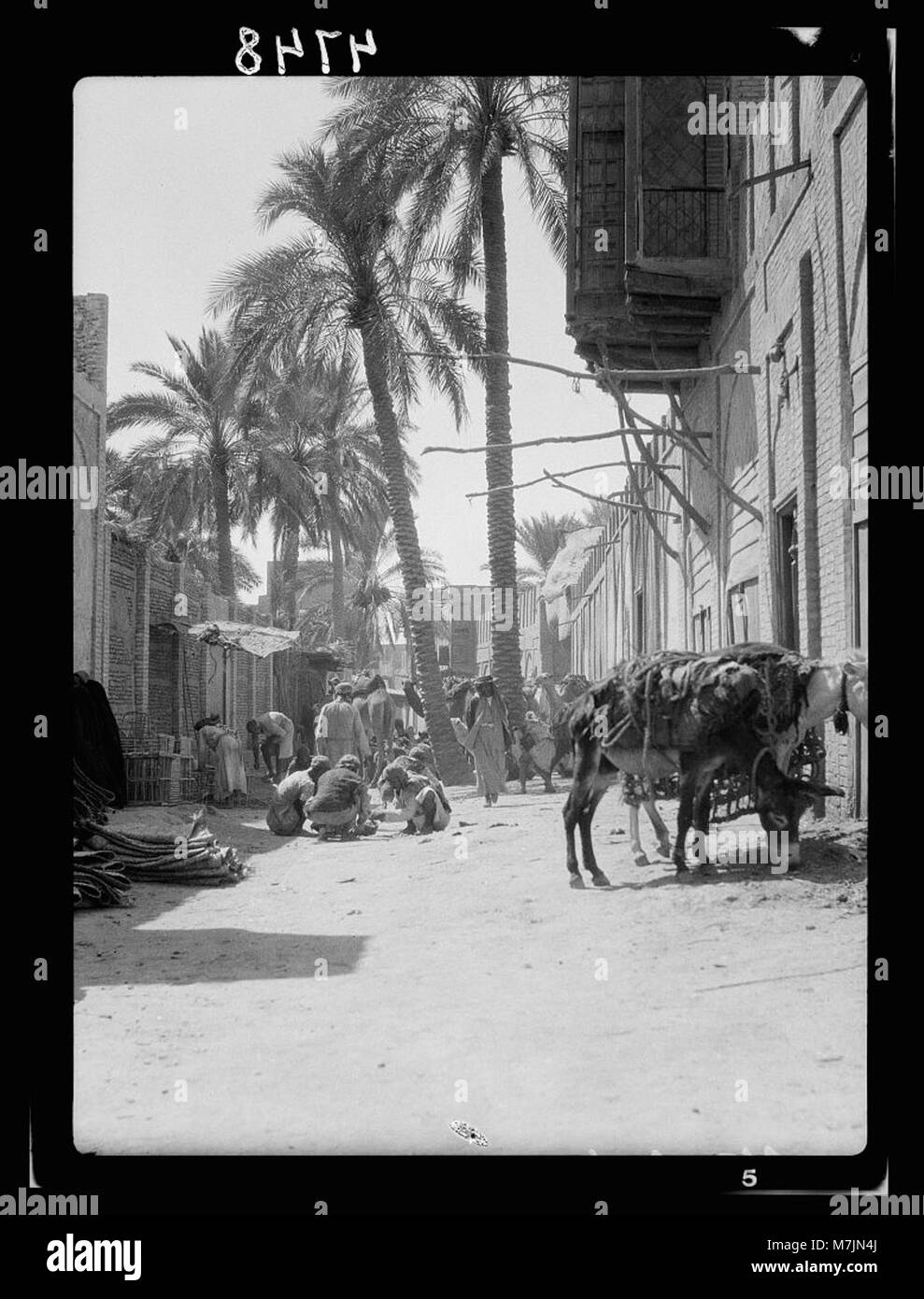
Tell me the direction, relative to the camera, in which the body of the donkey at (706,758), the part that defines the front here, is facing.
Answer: to the viewer's right

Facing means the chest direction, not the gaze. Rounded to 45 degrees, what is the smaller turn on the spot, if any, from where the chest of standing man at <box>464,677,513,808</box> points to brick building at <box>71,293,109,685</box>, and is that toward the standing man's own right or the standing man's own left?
approximately 90° to the standing man's own right

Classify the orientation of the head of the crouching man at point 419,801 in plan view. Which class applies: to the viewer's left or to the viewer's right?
to the viewer's left

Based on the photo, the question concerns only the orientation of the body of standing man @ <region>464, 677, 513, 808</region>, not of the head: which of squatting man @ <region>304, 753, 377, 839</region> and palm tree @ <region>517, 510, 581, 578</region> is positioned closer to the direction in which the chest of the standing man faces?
the squatting man

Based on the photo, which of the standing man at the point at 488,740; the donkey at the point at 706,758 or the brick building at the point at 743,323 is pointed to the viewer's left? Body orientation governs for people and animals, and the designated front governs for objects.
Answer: the brick building

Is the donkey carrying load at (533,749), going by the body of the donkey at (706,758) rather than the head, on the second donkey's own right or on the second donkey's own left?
on the second donkey's own left

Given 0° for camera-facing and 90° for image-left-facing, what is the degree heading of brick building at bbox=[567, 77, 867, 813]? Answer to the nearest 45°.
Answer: approximately 90°
